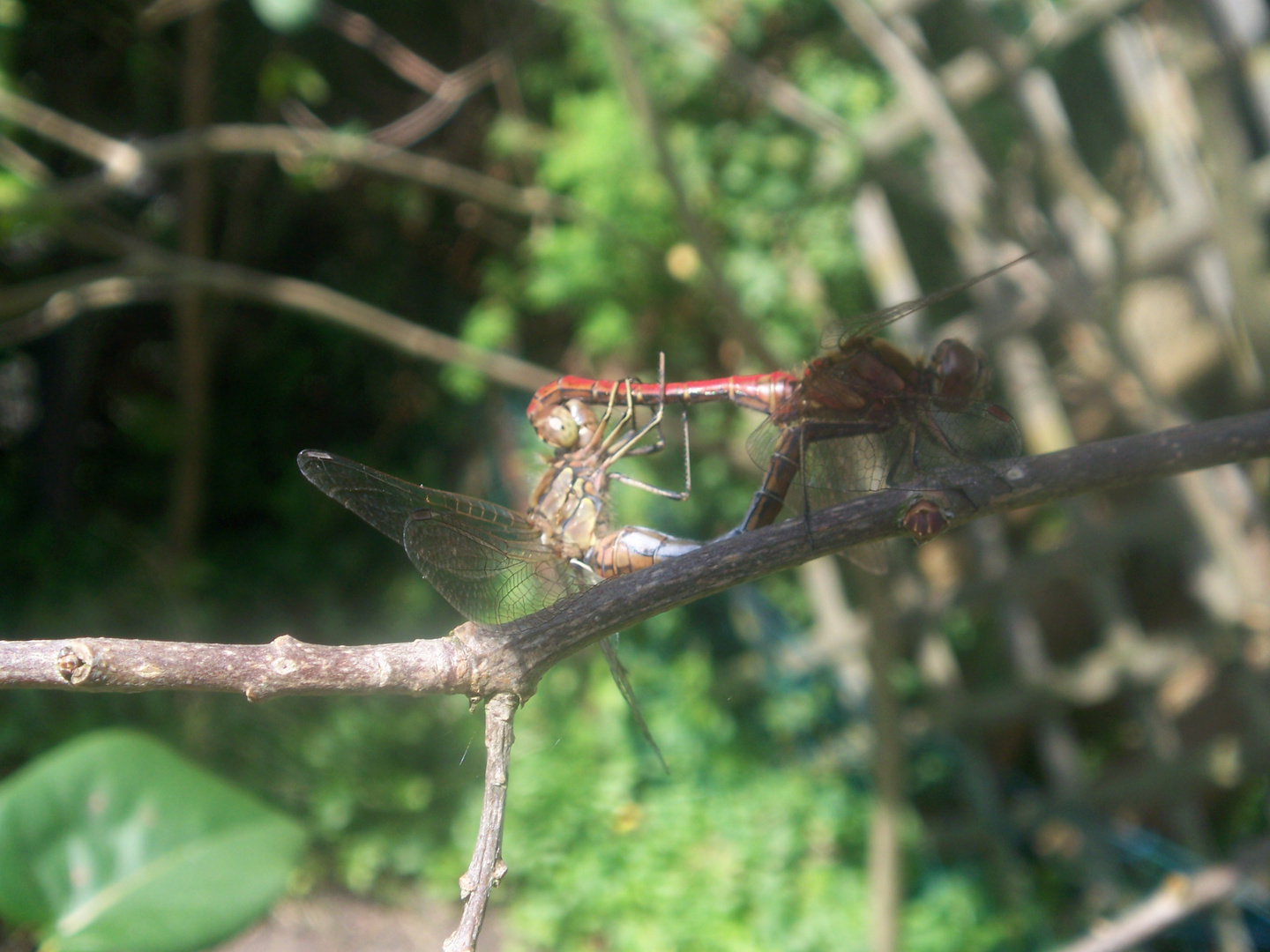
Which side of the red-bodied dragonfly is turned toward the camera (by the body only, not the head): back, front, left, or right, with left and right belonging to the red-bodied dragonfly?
right

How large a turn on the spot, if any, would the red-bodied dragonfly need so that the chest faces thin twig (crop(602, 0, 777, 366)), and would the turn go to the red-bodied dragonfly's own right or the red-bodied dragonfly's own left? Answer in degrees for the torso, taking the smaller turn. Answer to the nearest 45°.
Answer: approximately 90° to the red-bodied dragonfly's own left

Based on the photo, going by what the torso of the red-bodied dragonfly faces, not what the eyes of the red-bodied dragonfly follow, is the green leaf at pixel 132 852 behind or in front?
behind
